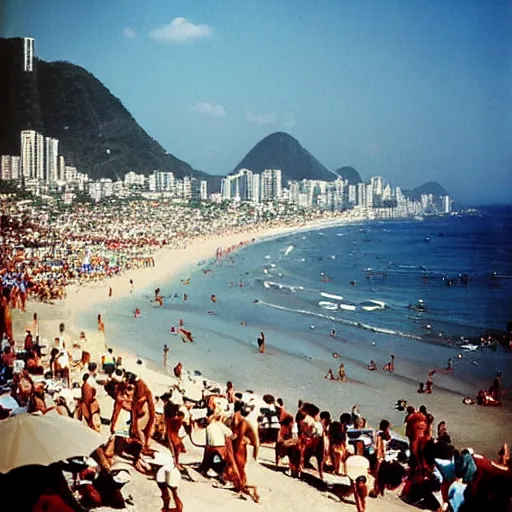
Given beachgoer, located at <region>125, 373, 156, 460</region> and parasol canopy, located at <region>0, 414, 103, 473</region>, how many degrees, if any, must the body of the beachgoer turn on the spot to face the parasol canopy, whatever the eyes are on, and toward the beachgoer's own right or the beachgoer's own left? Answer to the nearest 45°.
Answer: approximately 45° to the beachgoer's own left
